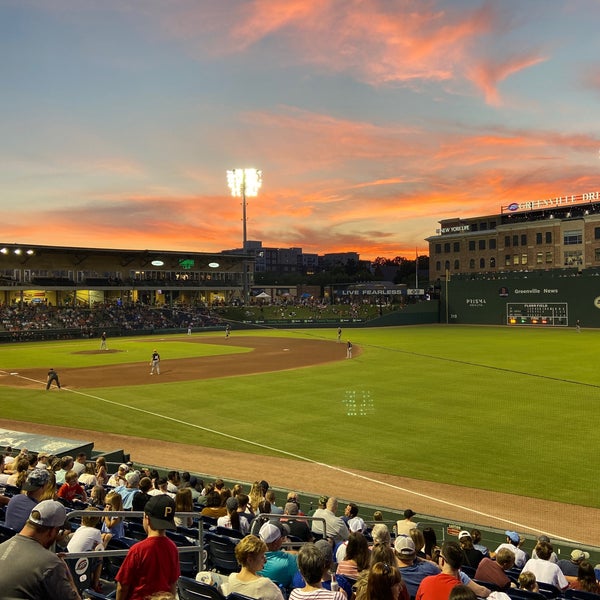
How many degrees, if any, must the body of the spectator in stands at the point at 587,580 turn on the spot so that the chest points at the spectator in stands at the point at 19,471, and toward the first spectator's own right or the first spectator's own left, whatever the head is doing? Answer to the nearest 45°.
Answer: approximately 90° to the first spectator's own left

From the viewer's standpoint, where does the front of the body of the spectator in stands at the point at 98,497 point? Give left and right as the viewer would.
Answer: facing away from the viewer and to the left of the viewer

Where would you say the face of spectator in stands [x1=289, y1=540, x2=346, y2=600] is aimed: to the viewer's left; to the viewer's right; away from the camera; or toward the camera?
away from the camera

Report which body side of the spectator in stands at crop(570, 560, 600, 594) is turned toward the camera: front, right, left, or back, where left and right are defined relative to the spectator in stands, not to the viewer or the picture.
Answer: back

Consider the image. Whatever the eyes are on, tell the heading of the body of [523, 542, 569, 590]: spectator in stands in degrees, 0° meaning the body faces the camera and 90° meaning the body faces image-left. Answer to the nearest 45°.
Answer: approximately 180°

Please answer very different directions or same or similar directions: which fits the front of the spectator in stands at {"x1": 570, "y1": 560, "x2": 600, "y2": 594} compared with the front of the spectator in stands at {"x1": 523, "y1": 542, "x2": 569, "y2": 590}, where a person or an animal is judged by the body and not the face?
same or similar directions

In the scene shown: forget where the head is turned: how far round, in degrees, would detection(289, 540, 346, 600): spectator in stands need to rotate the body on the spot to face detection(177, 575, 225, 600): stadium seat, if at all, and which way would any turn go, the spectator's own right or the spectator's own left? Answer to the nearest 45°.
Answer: approximately 45° to the spectator's own left

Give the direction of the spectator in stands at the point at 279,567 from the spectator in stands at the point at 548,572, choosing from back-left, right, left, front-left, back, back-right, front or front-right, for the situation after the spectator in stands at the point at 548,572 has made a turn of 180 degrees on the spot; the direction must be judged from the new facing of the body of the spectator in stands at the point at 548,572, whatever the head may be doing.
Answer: front-right

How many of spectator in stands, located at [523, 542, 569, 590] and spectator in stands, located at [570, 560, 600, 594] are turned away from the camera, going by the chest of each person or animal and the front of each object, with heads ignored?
2

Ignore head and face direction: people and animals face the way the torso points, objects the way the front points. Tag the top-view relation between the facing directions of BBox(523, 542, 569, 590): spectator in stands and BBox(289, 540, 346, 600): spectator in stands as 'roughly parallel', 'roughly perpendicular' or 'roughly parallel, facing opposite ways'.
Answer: roughly parallel

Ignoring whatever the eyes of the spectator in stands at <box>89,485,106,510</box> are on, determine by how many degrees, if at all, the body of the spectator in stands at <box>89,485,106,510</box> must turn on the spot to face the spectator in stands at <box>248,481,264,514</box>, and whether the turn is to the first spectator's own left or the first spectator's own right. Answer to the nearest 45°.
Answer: approximately 135° to the first spectator's own right

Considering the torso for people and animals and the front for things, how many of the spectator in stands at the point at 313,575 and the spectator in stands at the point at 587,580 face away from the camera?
2

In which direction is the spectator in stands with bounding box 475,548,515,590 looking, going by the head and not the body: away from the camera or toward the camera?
away from the camera

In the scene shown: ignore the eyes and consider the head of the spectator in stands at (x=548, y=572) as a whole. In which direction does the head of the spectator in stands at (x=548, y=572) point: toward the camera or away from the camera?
away from the camera

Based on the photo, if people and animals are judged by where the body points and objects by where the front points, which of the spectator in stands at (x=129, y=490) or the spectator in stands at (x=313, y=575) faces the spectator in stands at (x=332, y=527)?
the spectator in stands at (x=313, y=575)
